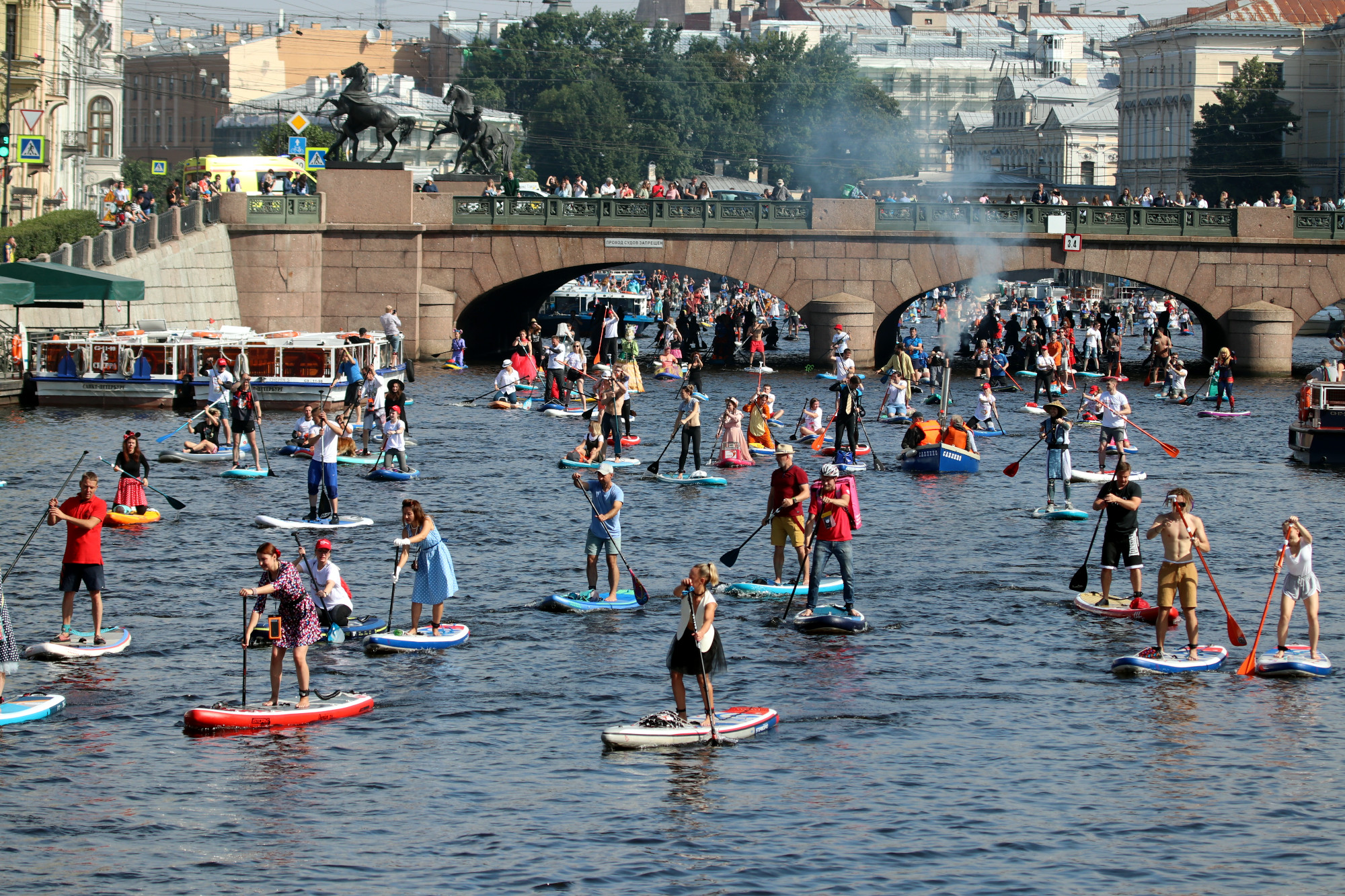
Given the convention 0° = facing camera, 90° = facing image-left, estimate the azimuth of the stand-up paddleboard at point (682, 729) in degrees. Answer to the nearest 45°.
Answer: approximately 90°

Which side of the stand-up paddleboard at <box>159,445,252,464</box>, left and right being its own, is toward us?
left

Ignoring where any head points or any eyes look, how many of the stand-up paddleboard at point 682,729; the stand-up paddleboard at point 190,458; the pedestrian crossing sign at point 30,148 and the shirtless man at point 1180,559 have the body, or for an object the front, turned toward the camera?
2

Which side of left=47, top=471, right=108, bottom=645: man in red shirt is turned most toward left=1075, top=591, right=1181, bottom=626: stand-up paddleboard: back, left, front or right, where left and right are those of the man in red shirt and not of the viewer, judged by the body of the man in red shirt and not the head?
left

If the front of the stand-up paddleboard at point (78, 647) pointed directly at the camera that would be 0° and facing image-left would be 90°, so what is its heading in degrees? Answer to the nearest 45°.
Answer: approximately 45°

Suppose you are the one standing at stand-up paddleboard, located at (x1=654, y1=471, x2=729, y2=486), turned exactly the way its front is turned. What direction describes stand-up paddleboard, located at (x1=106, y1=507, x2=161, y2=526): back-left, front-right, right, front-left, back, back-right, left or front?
front-left

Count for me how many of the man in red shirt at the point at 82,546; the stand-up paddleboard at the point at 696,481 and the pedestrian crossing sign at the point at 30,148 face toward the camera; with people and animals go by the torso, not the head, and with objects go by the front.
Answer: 2
